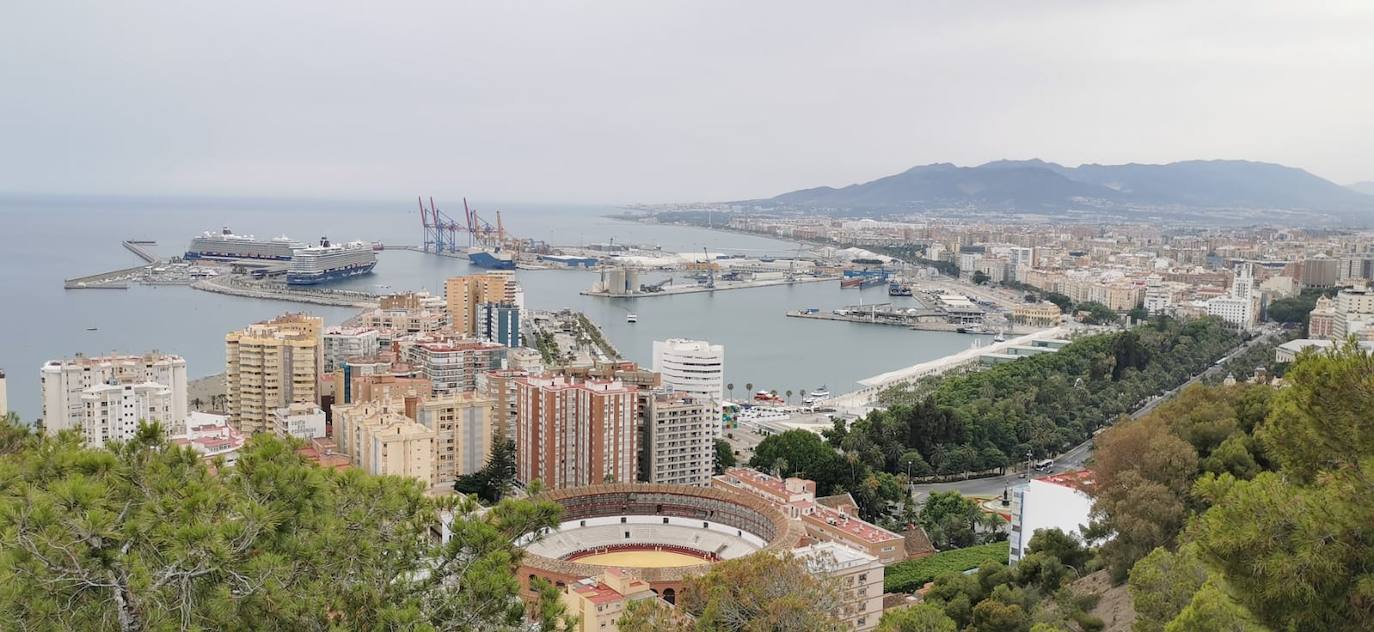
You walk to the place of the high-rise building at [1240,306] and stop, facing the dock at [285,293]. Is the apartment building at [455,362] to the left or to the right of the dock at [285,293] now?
left

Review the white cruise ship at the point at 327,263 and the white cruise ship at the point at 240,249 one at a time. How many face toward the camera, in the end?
0

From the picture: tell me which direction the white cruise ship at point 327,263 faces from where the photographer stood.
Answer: facing away from the viewer and to the right of the viewer

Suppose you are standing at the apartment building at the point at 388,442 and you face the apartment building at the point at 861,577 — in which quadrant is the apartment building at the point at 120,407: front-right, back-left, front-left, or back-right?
back-right
